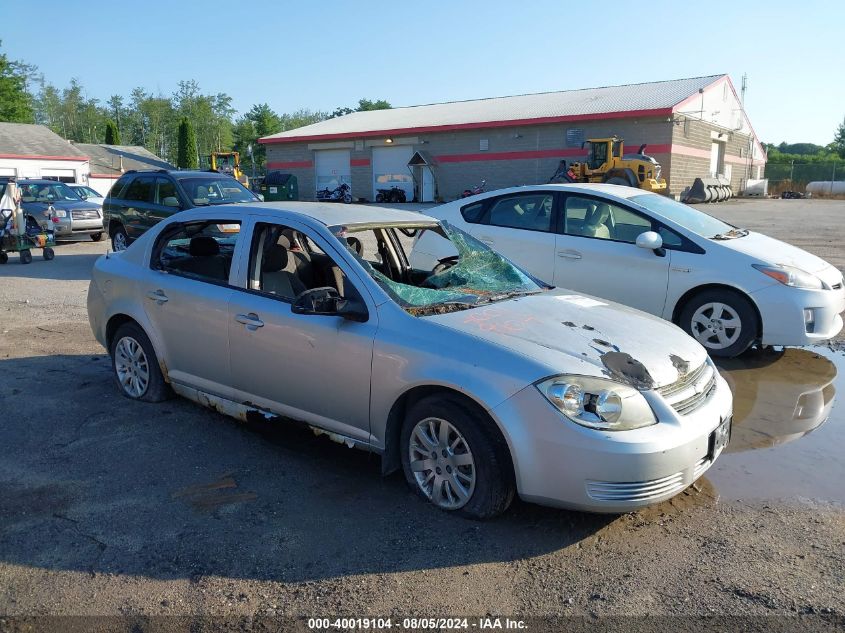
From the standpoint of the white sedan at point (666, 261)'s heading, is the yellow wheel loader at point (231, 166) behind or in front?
behind

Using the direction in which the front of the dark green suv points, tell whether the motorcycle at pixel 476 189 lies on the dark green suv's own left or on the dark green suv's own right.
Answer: on the dark green suv's own left

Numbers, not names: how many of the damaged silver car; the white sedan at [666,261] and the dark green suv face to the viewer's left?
0

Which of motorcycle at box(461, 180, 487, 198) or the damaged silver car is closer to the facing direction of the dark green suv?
the damaged silver car

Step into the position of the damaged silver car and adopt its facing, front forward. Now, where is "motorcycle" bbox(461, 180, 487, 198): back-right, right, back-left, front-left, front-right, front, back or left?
back-left

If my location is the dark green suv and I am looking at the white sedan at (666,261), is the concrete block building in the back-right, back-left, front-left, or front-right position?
back-left

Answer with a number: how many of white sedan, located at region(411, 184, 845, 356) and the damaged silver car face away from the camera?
0

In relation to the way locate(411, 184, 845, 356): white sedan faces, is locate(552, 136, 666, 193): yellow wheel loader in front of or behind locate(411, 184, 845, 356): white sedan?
behind

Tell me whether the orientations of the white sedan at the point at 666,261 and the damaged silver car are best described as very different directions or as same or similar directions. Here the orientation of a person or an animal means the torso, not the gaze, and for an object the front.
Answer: same or similar directions

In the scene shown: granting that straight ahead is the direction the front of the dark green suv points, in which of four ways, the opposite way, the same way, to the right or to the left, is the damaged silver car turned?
the same way

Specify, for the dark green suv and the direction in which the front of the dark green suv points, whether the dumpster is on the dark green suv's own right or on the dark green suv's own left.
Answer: on the dark green suv's own left

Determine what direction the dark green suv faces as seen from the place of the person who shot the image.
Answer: facing the viewer and to the right of the viewer

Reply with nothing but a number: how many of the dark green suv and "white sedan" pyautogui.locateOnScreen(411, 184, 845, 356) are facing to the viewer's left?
0

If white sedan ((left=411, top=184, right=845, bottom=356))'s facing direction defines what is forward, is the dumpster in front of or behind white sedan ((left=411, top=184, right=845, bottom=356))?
behind

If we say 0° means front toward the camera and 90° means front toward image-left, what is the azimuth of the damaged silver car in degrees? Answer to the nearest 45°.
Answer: approximately 315°

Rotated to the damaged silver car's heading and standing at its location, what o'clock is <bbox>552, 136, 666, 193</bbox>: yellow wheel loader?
The yellow wheel loader is roughly at 8 o'clock from the damaged silver car.
